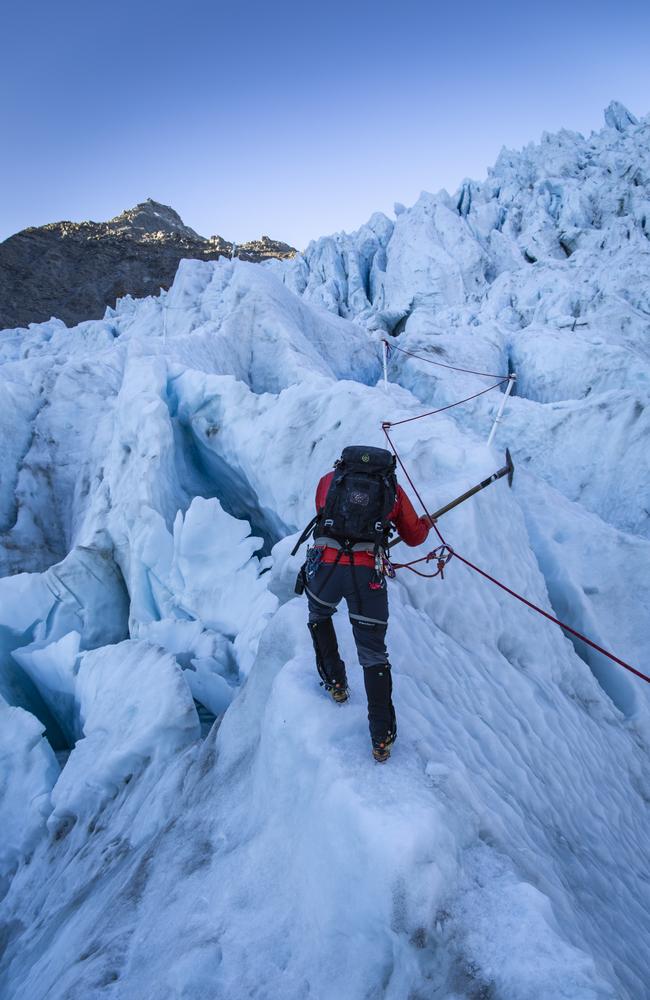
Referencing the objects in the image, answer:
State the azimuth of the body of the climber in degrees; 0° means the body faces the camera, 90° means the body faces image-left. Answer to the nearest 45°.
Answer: approximately 180°
